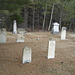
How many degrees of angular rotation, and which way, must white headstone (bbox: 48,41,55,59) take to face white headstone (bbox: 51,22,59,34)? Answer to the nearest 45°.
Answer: approximately 180°

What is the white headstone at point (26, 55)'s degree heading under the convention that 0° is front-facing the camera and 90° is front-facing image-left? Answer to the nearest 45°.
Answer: approximately 0°

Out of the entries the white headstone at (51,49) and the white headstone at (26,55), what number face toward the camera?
2

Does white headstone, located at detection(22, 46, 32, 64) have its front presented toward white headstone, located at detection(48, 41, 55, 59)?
no

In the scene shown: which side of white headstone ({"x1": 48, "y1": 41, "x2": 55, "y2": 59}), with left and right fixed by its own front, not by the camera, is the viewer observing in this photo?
front

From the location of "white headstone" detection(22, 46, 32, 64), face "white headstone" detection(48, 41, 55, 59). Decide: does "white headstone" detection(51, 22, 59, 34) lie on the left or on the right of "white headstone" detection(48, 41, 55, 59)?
left

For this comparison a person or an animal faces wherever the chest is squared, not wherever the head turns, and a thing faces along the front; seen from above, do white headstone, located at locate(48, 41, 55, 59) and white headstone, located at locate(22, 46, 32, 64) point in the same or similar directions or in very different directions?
same or similar directions

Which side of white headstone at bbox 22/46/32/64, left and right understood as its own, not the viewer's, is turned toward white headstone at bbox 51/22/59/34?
back

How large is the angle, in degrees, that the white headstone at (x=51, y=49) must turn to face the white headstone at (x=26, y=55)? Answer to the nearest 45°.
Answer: approximately 45° to its right
